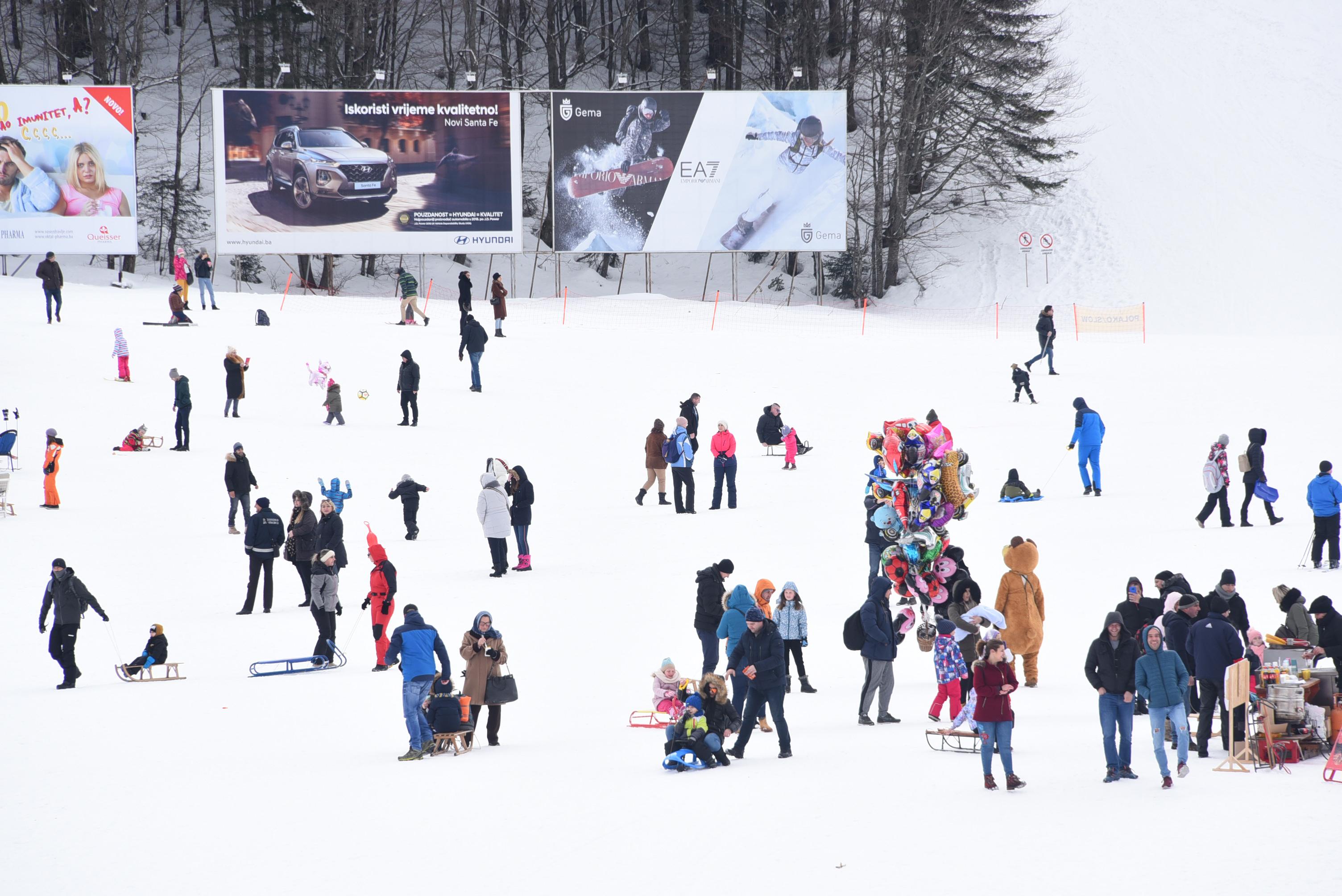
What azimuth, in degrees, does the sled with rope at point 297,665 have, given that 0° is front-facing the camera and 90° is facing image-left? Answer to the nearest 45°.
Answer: approximately 270°

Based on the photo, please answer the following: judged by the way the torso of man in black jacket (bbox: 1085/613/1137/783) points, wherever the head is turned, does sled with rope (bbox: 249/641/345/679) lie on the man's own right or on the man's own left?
on the man's own right

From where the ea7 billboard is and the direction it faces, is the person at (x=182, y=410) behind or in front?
in front

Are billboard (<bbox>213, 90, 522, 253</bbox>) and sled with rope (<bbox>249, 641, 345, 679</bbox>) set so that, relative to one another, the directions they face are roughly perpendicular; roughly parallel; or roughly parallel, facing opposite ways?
roughly perpendicular

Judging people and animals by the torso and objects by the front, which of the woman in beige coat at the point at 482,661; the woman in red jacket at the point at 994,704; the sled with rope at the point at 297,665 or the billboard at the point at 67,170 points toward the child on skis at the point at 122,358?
the billboard

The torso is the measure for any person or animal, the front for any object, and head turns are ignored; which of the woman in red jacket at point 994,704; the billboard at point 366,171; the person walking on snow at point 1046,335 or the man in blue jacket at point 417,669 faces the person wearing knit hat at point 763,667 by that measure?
the billboard

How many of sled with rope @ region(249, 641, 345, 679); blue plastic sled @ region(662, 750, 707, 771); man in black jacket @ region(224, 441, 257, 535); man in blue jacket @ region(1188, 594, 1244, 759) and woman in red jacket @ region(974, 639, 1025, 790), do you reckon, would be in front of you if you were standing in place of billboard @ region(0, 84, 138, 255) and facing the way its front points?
5

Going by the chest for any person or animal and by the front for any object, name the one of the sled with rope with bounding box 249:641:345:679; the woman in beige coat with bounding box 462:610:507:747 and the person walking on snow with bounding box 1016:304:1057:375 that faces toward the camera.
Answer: the woman in beige coat
